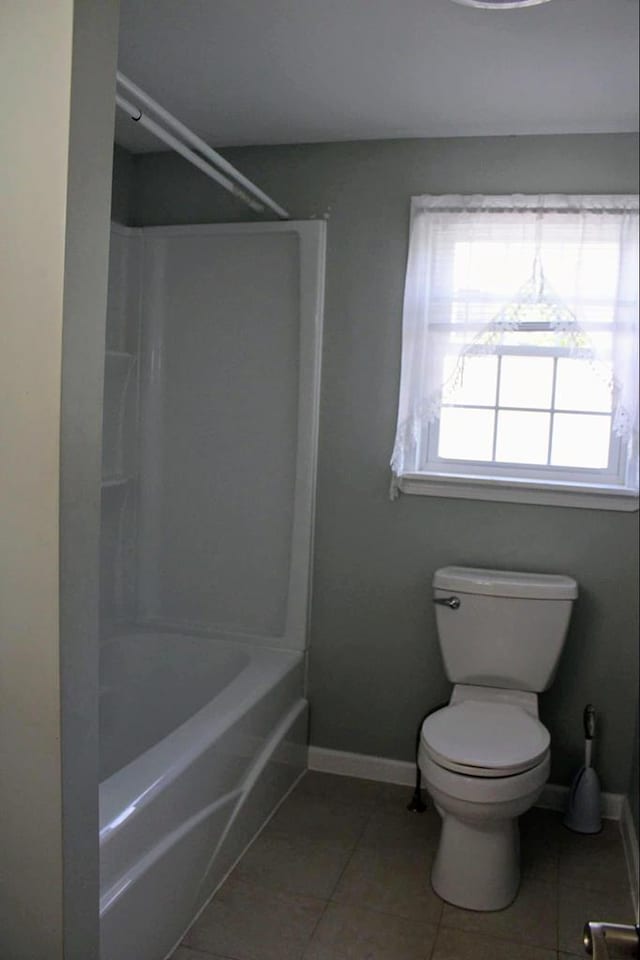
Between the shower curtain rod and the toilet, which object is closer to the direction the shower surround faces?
the toilet

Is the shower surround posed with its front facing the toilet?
yes

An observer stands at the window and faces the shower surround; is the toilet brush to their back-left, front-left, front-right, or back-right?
back-left

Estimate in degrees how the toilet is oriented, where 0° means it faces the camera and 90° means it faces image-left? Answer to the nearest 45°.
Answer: approximately 0°

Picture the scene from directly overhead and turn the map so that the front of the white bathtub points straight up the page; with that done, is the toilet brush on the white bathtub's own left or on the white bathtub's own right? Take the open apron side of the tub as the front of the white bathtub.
on the white bathtub's own left
